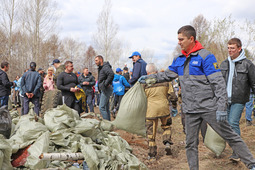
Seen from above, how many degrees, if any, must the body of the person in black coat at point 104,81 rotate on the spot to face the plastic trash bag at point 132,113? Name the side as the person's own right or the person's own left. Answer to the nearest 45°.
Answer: approximately 90° to the person's own left

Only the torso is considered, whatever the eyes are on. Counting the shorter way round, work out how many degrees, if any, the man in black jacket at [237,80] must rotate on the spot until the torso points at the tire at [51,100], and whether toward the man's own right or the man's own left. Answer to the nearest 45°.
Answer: approximately 45° to the man's own right

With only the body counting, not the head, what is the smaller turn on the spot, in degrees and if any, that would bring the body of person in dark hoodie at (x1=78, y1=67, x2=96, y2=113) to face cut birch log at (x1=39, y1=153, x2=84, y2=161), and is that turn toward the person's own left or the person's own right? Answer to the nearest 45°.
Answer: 0° — they already face it
